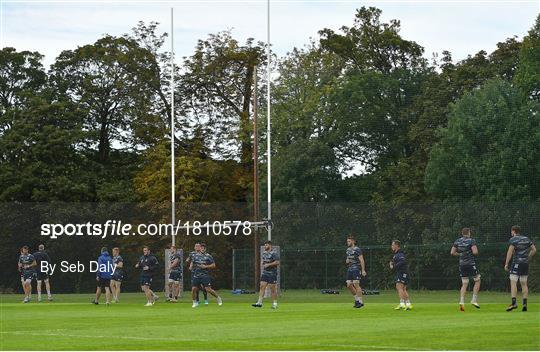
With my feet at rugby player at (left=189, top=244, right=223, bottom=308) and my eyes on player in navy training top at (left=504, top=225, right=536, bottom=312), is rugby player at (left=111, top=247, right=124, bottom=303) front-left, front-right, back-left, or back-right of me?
back-left

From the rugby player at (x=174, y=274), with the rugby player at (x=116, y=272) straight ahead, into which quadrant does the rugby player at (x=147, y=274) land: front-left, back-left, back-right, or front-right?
front-left

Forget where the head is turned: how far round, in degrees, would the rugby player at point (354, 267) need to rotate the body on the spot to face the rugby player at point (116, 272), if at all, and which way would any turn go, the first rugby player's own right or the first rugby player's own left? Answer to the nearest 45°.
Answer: approximately 90° to the first rugby player's own right

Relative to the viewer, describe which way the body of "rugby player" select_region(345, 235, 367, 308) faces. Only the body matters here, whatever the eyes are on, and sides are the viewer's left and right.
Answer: facing the viewer and to the left of the viewer

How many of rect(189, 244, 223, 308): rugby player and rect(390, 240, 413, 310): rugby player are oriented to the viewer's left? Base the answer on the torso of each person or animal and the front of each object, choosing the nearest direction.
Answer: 1

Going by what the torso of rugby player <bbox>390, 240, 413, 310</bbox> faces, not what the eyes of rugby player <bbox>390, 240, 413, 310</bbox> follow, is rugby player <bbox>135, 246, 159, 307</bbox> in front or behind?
in front

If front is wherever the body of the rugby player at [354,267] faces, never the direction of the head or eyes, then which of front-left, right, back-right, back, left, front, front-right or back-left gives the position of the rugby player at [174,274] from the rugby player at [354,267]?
right

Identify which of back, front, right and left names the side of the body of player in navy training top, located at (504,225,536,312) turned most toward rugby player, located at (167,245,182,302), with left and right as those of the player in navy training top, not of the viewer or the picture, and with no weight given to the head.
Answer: front

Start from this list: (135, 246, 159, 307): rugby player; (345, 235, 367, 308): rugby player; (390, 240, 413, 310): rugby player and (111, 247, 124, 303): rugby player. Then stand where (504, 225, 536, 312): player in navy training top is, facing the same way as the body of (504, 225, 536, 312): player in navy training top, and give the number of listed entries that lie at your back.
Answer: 0

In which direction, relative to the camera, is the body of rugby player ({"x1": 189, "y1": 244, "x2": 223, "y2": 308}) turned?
toward the camera

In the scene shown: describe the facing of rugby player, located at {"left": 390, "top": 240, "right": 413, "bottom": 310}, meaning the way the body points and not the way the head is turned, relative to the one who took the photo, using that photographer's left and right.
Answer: facing to the left of the viewer

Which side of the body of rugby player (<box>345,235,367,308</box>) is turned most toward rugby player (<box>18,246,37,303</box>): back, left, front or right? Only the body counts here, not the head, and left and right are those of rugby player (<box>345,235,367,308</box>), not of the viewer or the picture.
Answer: right
